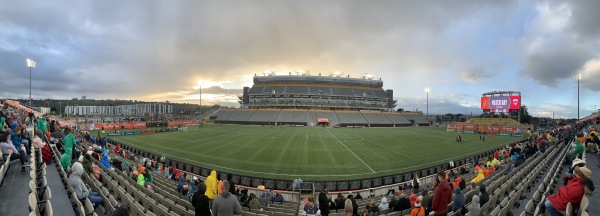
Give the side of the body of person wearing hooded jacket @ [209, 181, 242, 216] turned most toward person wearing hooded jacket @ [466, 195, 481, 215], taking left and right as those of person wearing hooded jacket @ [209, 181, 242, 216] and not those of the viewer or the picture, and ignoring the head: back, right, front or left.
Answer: right

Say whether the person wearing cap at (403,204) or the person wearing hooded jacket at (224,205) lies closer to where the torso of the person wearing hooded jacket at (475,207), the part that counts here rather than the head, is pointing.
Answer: the person wearing cap

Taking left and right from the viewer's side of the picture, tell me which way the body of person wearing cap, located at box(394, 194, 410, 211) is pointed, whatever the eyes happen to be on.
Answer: facing away from the viewer

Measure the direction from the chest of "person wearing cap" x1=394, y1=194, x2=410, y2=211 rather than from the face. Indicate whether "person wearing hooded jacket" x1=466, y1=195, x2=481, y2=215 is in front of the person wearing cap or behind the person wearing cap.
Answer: behind

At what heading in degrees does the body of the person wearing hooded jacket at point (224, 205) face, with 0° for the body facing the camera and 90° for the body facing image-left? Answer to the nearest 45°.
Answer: approximately 180°

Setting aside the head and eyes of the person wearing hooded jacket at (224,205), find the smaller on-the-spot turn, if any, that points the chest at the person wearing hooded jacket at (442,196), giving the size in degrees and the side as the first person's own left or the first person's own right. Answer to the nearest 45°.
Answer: approximately 90° to the first person's own right

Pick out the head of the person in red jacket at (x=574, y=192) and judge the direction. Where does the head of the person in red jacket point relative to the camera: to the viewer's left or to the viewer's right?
to the viewer's left

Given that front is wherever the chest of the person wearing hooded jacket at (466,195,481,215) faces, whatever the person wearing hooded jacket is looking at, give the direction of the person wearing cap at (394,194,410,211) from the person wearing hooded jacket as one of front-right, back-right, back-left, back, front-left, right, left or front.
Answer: front-left

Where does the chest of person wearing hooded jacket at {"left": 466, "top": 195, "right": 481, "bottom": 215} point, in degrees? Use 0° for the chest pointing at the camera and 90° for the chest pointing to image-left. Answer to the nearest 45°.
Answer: approximately 180°

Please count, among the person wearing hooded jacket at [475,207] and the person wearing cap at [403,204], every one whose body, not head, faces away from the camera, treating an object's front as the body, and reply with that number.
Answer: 2
